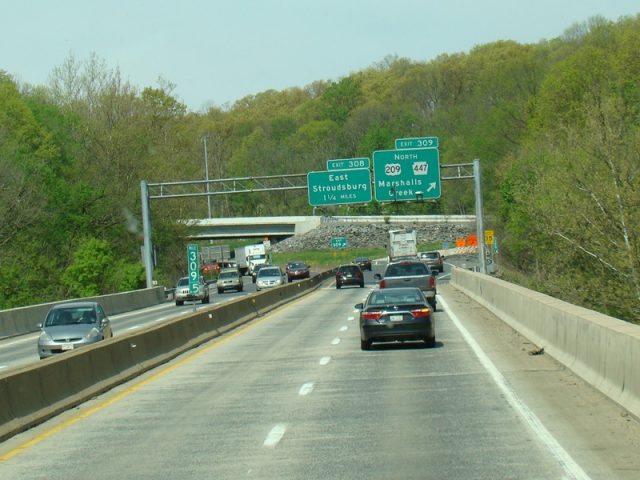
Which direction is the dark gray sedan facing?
away from the camera

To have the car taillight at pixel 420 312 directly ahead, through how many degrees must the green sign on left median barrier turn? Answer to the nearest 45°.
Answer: approximately 45° to its left

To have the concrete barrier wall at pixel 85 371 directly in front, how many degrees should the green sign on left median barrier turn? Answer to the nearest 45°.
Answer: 0° — it already faces it

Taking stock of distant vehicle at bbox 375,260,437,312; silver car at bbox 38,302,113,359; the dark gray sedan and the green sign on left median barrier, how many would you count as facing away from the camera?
2

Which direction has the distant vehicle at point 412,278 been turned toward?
away from the camera

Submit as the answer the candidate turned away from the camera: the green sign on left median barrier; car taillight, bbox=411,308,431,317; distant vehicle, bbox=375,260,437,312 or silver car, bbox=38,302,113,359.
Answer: the distant vehicle

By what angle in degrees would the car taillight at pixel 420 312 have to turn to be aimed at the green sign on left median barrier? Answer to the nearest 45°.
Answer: approximately 135° to its right

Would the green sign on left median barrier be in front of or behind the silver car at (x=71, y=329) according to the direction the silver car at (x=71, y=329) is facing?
behind
